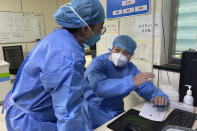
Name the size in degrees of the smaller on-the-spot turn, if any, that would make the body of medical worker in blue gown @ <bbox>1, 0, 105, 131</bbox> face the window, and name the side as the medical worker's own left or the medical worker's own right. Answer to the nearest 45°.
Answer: approximately 45° to the medical worker's own left

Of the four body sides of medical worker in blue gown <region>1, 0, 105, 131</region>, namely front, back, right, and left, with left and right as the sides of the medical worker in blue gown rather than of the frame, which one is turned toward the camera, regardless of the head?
right

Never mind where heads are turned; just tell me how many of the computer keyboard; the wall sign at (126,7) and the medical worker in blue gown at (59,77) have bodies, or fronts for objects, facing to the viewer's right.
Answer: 1

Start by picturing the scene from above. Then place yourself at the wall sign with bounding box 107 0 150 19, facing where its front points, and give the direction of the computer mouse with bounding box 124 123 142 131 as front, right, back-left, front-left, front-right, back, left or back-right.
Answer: front-left

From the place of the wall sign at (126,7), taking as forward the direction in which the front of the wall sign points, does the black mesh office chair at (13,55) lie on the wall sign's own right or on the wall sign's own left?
on the wall sign's own right

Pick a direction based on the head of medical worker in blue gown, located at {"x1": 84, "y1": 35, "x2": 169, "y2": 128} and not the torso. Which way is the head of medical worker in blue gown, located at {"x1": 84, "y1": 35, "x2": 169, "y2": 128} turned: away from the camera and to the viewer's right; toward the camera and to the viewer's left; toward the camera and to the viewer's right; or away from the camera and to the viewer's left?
toward the camera and to the viewer's left

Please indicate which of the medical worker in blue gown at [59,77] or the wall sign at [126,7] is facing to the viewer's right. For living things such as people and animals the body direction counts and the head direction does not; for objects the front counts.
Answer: the medical worker in blue gown
